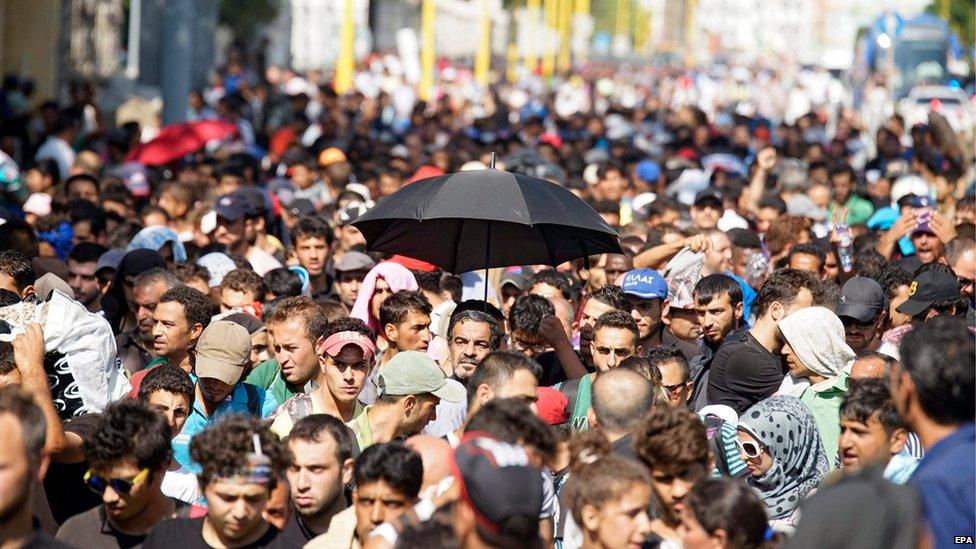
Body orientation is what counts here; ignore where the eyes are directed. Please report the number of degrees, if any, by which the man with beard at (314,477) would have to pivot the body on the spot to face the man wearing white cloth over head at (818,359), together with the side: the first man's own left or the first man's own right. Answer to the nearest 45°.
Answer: approximately 180°

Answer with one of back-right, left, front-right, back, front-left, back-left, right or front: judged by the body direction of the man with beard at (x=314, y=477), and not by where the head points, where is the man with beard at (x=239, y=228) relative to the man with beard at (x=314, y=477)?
back-right

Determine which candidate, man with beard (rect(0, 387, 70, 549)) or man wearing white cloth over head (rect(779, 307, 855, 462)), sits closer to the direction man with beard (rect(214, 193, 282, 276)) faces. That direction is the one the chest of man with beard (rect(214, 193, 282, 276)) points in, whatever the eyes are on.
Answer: the man with beard

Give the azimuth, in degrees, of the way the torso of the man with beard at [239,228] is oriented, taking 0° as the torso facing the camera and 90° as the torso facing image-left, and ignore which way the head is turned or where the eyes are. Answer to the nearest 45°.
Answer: approximately 45°

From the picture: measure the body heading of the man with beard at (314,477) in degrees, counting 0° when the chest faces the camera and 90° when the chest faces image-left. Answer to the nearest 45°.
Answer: approximately 45°

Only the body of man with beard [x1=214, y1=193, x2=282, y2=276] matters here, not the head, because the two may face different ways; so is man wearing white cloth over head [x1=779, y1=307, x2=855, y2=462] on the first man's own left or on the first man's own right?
on the first man's own left

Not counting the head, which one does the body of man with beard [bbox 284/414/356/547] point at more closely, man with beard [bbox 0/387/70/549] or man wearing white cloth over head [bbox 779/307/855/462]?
the man with beard
